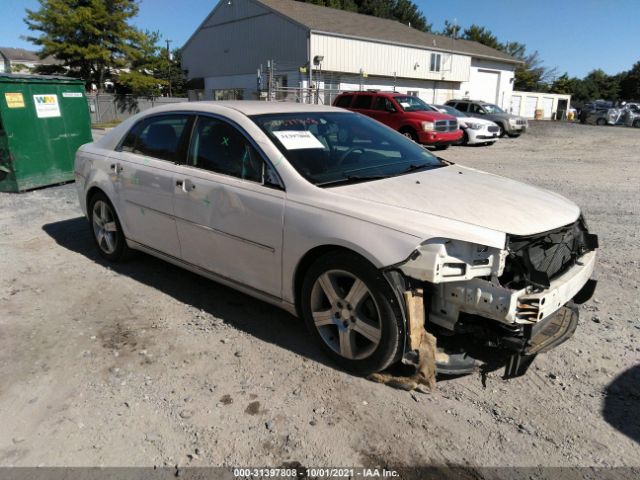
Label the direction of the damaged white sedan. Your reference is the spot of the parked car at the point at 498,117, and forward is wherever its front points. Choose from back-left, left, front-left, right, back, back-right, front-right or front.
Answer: front-right

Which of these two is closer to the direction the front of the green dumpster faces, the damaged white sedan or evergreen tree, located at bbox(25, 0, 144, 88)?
the damaged white sedan

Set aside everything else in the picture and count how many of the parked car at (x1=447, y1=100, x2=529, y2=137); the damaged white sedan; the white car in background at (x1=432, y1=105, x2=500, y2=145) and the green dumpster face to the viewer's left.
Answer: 0

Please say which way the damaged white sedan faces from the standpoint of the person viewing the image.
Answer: facing the viewer and to the right of the viewer

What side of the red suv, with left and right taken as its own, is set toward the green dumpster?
right

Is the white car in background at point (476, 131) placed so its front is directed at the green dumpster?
no

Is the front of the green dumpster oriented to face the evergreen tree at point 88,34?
no

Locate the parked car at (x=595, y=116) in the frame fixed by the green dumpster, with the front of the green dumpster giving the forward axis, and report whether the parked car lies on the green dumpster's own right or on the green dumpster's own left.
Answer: on the green dumpster's own left

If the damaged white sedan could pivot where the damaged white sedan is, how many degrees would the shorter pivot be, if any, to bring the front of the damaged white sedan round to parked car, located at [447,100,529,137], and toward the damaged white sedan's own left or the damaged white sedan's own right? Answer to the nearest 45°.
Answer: approximately 135° to the damaged white sedan's own left

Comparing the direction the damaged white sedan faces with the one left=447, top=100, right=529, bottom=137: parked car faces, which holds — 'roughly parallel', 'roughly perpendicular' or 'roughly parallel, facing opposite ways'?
roughly parallel
